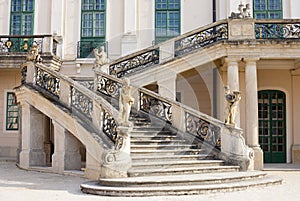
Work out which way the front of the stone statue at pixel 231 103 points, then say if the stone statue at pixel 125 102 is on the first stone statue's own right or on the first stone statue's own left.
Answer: on the first stone statue's own right

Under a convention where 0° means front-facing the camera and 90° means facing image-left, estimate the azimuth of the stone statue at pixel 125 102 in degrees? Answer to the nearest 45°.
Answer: approximately 315°

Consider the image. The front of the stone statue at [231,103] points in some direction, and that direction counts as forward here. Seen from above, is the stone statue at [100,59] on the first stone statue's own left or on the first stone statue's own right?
on the first stone statue's own right

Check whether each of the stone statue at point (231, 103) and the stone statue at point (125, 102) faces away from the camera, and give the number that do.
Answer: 0

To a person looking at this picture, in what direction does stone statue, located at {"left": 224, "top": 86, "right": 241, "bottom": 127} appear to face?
facing the viewer

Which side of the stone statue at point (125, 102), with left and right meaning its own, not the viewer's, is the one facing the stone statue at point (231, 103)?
left
